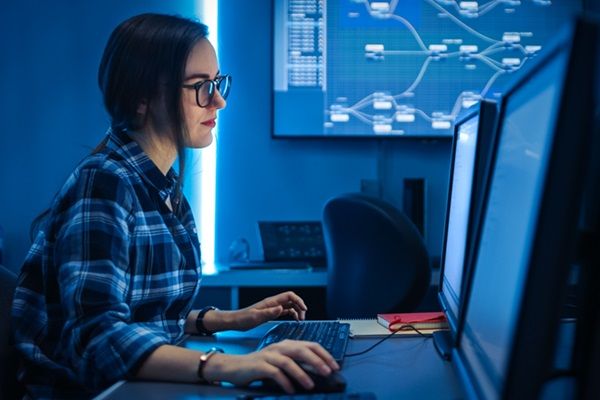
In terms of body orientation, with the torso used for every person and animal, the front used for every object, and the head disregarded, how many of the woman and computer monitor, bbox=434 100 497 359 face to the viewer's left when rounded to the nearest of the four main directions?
1

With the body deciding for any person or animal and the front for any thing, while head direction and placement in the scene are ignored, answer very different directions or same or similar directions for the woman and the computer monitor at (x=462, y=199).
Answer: very different directions

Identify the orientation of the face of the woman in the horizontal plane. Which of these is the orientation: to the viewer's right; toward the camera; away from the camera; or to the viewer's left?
to the viewer's right

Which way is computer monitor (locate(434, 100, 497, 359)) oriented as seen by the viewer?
to the viewer's left

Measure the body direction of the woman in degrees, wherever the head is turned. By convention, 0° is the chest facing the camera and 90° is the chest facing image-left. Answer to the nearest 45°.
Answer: approximately 270°

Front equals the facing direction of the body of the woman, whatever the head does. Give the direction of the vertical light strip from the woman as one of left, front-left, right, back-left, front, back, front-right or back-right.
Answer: left

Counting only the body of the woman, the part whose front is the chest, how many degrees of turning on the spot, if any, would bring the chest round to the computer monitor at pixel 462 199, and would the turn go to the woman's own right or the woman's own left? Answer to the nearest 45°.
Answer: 0° — they already face it
